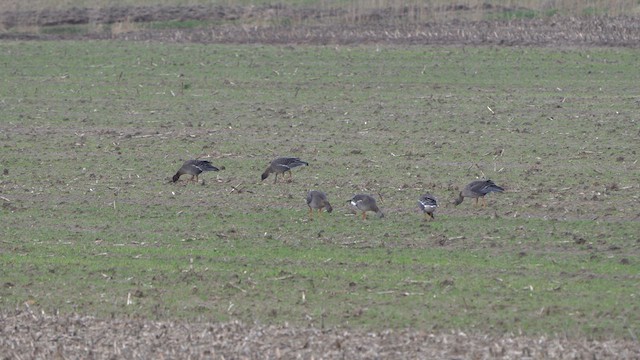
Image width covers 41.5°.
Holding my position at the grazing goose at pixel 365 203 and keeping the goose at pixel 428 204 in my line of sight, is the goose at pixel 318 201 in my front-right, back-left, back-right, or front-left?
back-left

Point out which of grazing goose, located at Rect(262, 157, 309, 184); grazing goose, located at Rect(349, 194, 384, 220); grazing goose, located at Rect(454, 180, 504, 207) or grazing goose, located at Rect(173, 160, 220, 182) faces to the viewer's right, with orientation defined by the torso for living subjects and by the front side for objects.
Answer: grazing goose, located at Rect(349, 194, 384, 220)

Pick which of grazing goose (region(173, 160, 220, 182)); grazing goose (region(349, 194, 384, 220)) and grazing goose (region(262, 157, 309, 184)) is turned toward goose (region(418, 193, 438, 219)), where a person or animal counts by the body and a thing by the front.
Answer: grazing goose (region(349, 194, 384, 220))

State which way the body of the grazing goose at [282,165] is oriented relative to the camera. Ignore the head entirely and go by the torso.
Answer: to the viewer's left

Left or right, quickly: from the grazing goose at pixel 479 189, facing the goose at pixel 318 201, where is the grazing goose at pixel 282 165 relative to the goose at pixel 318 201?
right

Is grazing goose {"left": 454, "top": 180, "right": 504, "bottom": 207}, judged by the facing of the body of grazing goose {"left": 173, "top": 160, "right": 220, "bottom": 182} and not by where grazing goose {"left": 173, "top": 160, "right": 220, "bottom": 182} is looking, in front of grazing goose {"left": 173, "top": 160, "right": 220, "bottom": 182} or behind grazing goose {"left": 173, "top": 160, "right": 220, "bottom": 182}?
behind

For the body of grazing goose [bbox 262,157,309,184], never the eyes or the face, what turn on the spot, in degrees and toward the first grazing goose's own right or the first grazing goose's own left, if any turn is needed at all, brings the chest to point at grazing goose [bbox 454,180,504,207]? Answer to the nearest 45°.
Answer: approximately 135° to the first grazing goose's own left

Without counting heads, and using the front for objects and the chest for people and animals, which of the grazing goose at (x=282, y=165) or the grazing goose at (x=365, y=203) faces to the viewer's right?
the grazing goose at (x=365, y=203)

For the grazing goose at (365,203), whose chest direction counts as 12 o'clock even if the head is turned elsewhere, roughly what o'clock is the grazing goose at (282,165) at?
the grazing goose at (282,165) is roughly at 8 o'clock from the grazing goose at (365,203).

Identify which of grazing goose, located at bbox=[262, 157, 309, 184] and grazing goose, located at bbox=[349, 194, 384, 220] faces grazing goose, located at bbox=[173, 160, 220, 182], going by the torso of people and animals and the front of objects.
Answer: grazing goose, located at bbox=[262, 157, 309, 184]

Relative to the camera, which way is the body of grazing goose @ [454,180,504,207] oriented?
to the viewer's left

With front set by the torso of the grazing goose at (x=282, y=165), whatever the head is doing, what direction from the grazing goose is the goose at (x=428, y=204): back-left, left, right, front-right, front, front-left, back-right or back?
back-left

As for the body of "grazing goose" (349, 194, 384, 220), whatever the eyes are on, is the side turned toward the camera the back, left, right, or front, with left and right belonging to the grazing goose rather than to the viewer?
right

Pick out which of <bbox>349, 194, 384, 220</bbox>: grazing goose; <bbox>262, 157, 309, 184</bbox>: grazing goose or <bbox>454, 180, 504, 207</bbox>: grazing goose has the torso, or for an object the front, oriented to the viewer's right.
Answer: <bbox>349, 194, 384, 220</bbox>: grazing goose

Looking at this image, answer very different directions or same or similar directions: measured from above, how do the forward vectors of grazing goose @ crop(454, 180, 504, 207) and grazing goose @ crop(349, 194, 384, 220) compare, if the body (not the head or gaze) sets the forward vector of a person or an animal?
very different directions

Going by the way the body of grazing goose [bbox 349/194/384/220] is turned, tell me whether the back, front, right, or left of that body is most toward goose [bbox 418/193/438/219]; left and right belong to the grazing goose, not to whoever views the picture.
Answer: front
